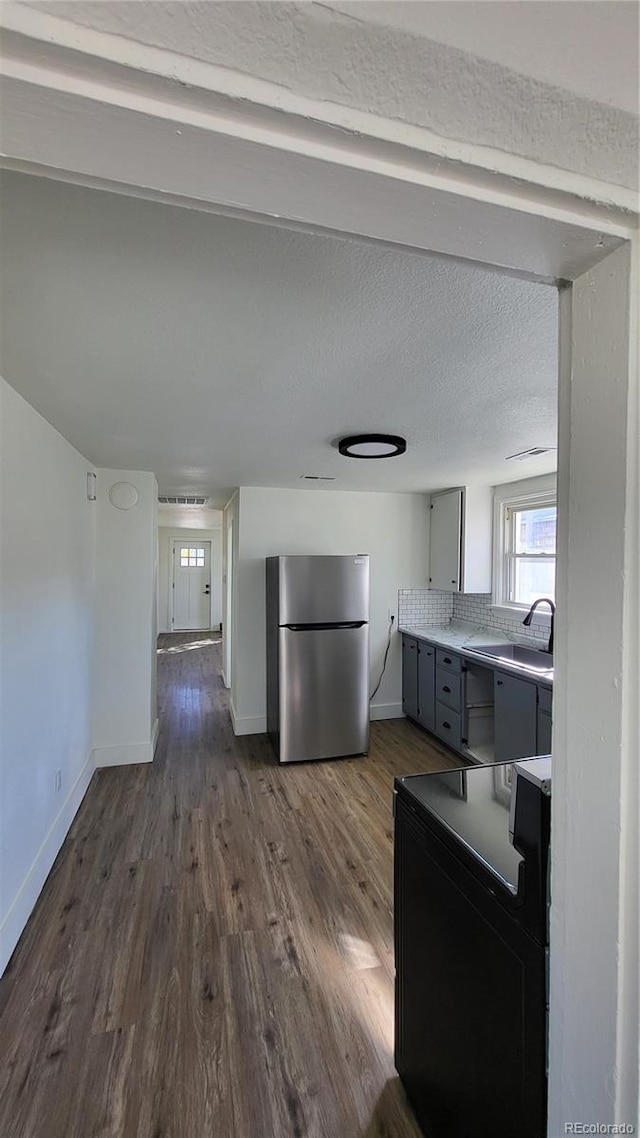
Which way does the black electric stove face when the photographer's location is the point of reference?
facing away from the viewer and to the left of the viewer

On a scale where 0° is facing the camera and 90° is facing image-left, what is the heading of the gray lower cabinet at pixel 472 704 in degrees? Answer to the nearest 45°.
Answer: approximately 45°

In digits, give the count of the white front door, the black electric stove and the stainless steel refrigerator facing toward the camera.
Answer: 2

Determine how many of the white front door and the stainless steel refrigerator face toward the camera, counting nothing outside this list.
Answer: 2

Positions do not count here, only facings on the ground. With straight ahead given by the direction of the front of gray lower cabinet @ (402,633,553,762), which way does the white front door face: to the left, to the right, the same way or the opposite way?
to the left

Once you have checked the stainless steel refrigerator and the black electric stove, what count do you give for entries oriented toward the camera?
1

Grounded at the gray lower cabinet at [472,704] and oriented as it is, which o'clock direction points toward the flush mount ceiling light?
The flush mount ceiling light is roughly at 11 o'clock from the gray lower cabinet.

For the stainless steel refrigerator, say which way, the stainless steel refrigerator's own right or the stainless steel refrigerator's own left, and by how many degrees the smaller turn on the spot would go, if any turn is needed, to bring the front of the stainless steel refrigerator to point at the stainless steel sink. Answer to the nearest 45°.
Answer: approximately 90° to the stainless steel refrigerator's own left
